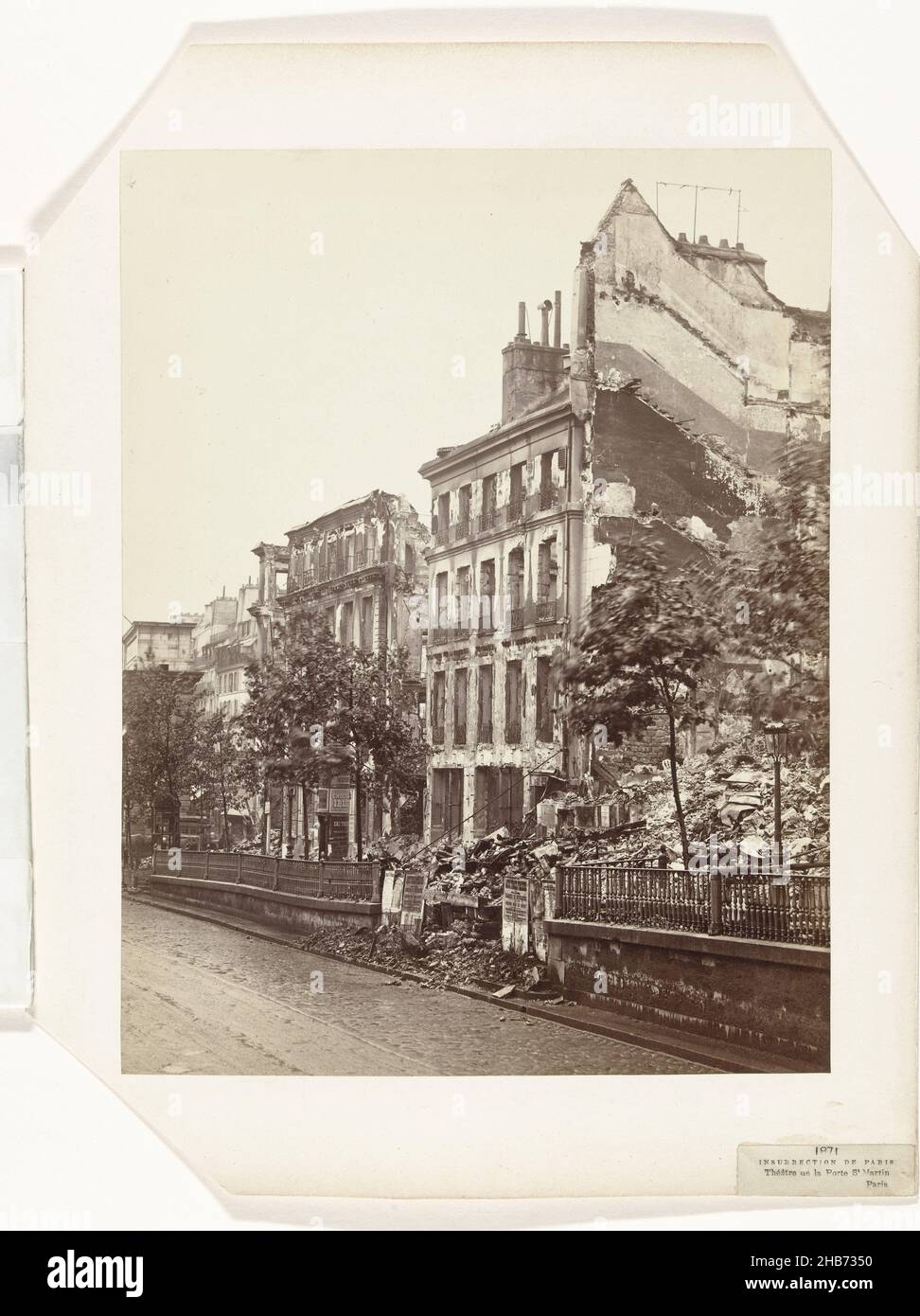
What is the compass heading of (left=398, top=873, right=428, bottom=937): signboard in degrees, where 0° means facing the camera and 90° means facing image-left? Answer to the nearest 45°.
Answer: approximately 0°
